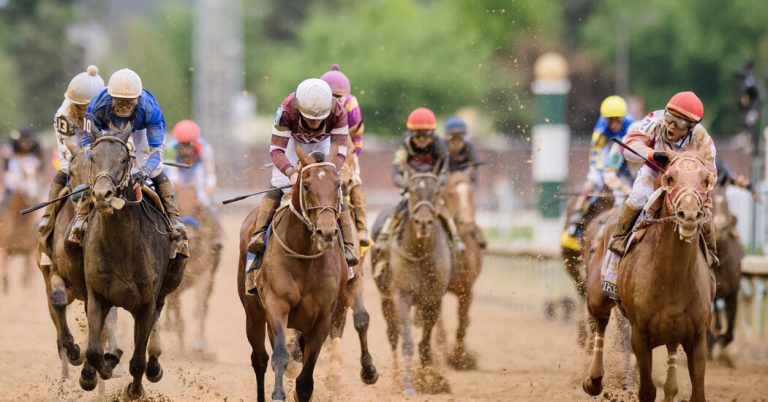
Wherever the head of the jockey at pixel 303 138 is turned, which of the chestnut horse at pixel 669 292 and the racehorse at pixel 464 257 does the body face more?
the chestnut horse

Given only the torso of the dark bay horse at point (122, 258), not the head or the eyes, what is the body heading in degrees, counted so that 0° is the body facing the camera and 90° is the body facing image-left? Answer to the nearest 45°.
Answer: approximately 0°

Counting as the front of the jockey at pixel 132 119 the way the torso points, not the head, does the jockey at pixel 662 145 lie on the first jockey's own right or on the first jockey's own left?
on the first jockey's own left

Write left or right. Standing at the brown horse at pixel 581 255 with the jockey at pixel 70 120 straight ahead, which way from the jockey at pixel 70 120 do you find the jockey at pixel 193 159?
right
